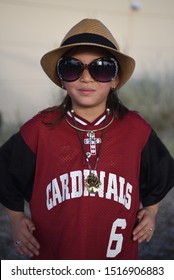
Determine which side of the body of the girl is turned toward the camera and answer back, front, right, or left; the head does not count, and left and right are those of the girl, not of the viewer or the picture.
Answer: front

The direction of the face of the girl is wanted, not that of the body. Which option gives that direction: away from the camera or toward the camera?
toward the camera
